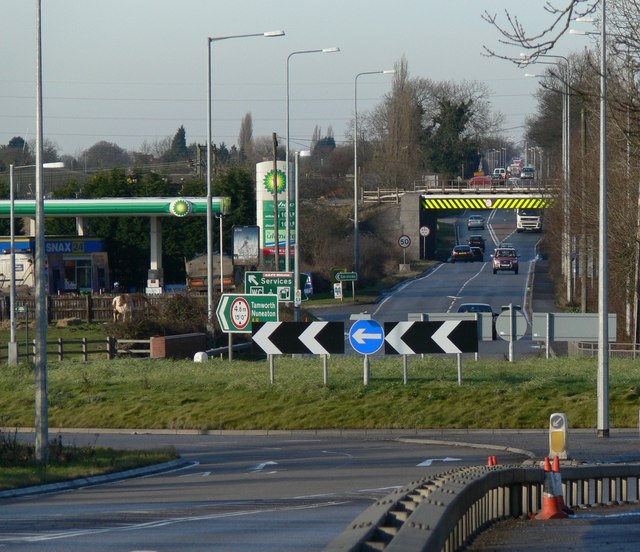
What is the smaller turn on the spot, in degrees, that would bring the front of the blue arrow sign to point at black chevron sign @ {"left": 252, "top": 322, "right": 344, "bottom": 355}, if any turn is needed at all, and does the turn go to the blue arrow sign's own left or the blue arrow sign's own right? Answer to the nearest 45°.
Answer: approximately 90° to the blue arrow sign's own right

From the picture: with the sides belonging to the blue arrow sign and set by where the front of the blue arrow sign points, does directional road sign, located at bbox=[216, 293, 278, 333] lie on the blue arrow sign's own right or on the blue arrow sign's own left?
on the blue arrow sign's own right

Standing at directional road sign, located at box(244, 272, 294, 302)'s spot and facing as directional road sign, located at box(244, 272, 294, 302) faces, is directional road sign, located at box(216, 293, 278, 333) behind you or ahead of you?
ahead

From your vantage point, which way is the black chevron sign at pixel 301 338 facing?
toward the camera

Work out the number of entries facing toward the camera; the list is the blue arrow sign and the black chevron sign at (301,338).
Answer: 2

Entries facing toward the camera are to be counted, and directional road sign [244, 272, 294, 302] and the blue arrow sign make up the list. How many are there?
2

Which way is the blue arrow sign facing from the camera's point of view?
toward the camera

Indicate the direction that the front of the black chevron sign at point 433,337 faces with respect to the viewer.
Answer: facing the viewer

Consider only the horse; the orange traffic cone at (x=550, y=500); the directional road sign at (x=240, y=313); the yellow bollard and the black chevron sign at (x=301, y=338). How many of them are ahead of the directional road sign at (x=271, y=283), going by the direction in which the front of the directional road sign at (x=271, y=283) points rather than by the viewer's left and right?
4

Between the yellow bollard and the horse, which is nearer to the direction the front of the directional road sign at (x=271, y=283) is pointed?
the yellow bollard

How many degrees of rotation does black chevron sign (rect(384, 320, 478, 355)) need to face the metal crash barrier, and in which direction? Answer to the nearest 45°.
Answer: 0° — it already faces it
